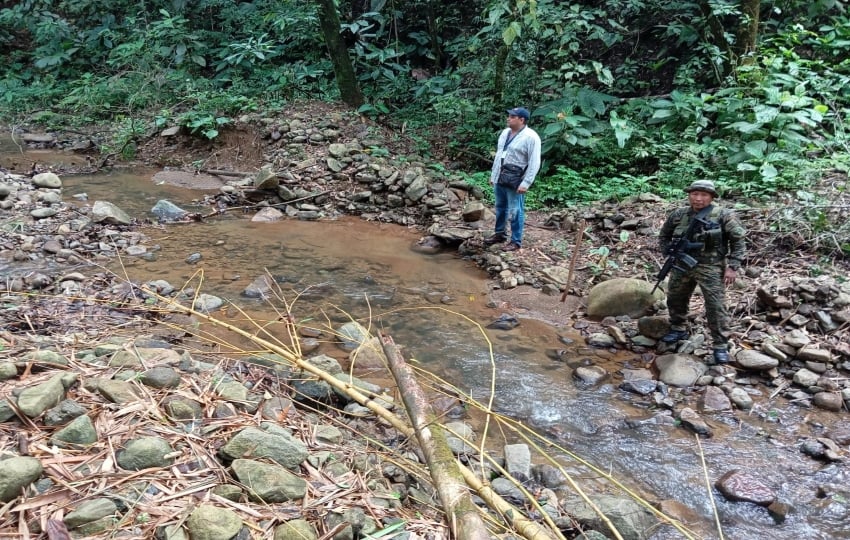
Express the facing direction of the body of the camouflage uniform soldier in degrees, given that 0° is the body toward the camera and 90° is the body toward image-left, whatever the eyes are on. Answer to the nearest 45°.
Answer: approximately 0°

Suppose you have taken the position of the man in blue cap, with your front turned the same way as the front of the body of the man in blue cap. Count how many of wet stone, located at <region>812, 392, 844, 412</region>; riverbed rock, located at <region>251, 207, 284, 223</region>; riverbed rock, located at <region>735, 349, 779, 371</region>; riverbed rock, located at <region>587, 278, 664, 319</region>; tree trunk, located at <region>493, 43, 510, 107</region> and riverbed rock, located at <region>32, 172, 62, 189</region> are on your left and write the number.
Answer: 3

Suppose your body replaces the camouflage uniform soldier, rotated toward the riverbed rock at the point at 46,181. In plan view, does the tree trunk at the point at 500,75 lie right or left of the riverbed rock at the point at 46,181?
right

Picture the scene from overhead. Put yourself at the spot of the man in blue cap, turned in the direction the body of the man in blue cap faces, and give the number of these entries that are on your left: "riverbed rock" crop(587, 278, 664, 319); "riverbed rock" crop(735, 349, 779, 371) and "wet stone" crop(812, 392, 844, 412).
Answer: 3

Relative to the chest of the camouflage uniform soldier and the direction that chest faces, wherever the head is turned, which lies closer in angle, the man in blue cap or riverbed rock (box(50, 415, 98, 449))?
the riverbed rock

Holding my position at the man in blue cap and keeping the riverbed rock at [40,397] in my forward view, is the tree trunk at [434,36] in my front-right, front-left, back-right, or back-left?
back-right

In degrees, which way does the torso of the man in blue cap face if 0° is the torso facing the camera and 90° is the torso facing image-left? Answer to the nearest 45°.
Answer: approximately 45°

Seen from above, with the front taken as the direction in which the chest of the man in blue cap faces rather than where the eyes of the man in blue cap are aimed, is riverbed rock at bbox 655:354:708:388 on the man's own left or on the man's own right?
on the man's own left

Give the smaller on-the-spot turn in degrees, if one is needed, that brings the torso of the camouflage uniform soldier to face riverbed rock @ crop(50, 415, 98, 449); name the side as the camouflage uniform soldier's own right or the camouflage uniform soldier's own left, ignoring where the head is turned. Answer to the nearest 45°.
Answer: approximately 45° to the camouflage uniform soldier's own right

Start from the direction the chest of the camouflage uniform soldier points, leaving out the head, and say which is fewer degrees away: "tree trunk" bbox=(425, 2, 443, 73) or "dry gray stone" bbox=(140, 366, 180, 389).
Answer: the dry gray stone

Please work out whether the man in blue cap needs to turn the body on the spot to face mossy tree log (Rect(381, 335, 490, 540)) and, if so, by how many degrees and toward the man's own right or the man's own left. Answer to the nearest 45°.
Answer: approximately 45° to the man's own left

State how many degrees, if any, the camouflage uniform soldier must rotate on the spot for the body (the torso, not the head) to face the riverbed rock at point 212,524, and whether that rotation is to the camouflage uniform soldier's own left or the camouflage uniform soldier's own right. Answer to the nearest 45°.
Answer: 0° — they already face it

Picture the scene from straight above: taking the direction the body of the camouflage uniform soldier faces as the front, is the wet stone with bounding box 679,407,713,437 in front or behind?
in front
